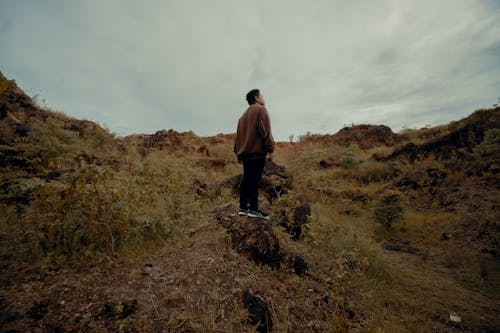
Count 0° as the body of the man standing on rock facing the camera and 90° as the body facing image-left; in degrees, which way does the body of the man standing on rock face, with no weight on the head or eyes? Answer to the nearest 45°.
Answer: approximately 225°

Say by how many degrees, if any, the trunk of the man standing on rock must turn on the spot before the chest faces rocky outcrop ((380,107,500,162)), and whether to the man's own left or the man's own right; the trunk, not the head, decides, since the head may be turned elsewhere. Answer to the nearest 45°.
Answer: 0° — they already face it

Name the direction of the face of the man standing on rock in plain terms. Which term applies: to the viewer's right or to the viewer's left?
to the viewer's right

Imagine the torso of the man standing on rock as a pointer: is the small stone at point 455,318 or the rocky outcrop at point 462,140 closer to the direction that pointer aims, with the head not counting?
the rocky outcrop

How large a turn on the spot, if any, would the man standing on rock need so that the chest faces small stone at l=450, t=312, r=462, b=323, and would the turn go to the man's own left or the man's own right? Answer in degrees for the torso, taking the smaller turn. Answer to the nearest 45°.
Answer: approximately 45° to the man's own right

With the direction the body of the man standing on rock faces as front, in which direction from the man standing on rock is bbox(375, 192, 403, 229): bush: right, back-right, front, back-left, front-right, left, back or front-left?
front

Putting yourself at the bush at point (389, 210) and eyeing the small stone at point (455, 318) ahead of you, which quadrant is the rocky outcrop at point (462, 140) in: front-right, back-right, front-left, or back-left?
back-left
